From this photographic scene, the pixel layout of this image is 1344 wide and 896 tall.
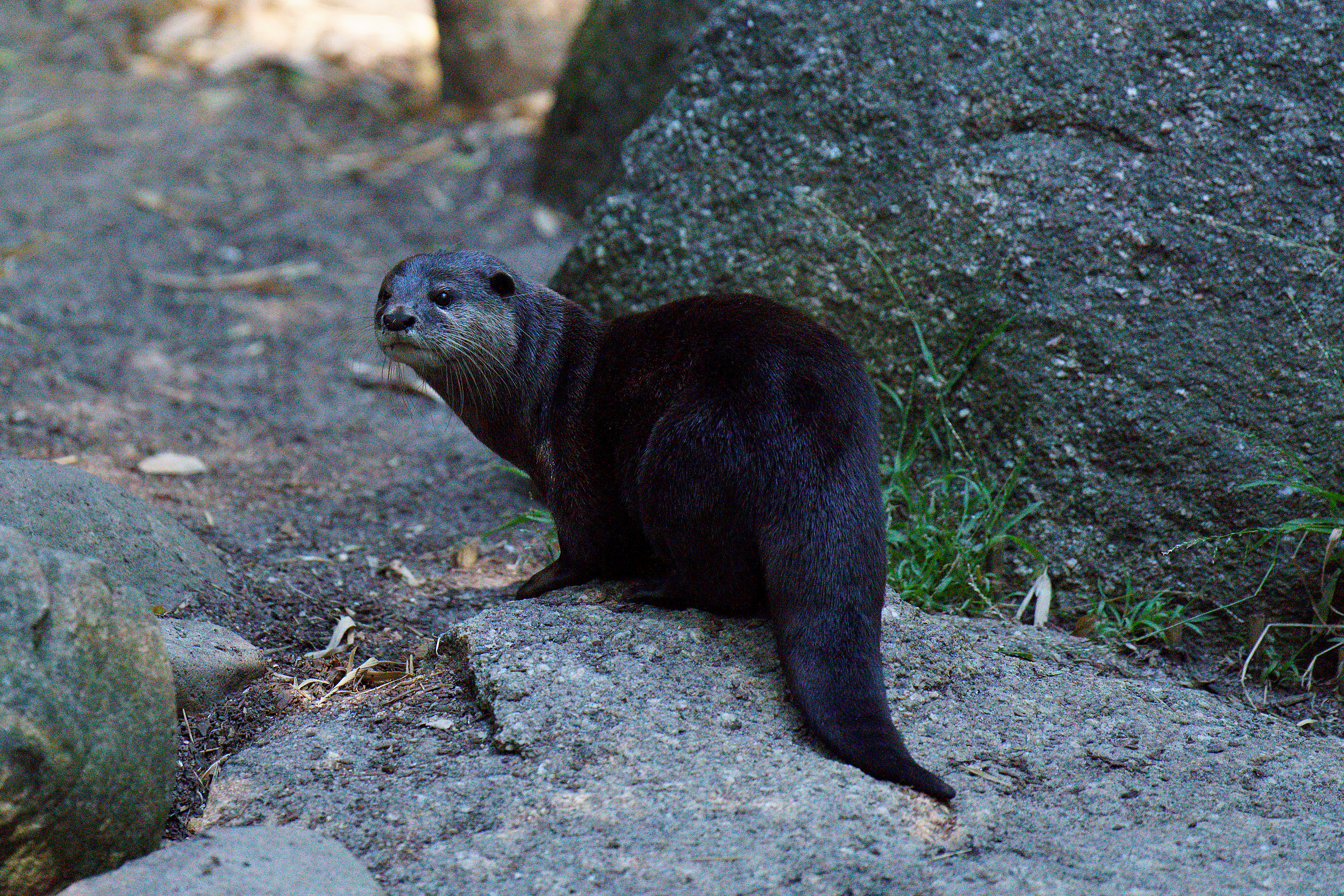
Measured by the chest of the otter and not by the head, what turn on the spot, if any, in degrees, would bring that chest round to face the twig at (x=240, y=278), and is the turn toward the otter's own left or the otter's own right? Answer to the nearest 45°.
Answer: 0° — it already faces it

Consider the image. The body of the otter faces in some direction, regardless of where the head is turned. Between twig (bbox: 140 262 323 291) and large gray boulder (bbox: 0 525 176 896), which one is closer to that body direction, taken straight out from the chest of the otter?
the twig

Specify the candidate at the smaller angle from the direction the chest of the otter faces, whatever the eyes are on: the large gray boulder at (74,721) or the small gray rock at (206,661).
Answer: the small gray rock

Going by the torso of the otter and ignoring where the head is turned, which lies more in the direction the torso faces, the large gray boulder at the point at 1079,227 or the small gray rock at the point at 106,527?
the small gray rock

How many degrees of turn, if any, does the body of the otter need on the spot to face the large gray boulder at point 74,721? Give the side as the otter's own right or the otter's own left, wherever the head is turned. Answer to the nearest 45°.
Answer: approximately 90° to the otter's own left

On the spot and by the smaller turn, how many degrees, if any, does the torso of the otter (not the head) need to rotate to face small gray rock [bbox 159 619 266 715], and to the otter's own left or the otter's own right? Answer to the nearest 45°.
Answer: approximately 45° to the otter's own left

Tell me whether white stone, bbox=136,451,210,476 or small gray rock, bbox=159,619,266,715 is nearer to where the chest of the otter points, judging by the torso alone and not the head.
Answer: the white stone

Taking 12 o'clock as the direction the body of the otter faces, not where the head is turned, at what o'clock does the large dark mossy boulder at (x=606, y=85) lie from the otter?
The large dark mossy boulder is roughly at 1 o'clock from the otter.

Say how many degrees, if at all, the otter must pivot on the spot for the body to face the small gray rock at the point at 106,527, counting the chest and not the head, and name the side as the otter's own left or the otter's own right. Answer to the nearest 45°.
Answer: approximately 45° to the otter's own left

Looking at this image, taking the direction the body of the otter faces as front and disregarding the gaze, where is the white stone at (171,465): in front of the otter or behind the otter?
in front

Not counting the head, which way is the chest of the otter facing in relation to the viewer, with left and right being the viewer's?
facing away from the viewer and to the left of the viewer

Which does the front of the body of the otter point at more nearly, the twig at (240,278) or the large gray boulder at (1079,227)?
the twig

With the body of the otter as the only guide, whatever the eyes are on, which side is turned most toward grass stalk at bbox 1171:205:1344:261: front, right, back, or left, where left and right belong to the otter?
right
